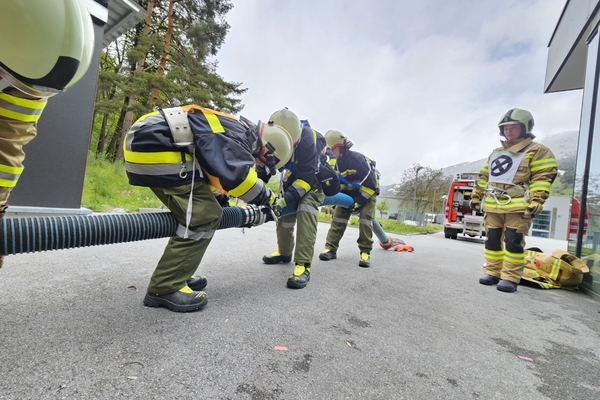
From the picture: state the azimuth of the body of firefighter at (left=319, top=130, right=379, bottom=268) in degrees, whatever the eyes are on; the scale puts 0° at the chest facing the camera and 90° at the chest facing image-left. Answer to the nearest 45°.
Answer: approximately 45°

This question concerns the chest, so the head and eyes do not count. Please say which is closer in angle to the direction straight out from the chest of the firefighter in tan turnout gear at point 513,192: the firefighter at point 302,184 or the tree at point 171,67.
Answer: the firefighter

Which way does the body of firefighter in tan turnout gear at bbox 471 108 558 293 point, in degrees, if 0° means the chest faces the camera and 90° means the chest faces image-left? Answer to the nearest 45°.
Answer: approximately 45°

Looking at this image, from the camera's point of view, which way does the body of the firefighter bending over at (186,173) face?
to the viewer's right

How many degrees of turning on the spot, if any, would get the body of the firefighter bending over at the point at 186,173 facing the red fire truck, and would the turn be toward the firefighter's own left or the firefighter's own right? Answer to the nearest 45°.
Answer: approximately 45° to the firefighter's own left

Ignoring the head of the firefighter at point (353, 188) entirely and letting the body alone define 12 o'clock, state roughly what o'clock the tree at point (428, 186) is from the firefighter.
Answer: The tree is roughly at 5 o'clock from the firefighter.

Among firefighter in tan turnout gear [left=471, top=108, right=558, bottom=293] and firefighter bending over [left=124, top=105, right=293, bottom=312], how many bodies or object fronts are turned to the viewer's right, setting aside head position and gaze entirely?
1
